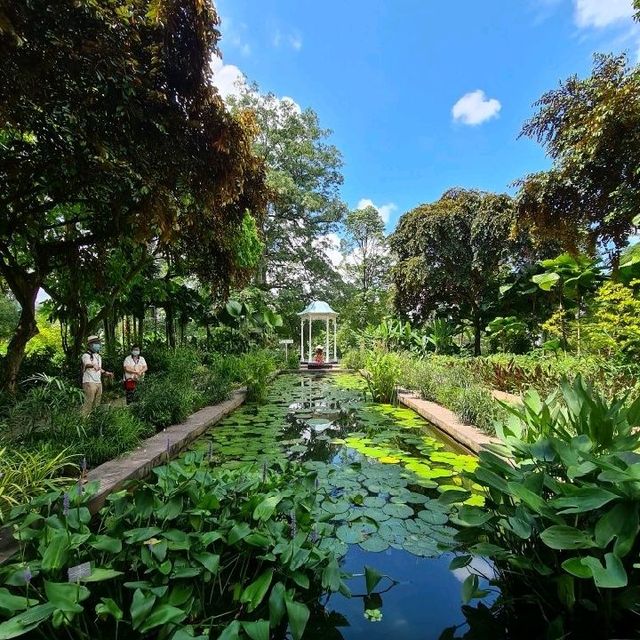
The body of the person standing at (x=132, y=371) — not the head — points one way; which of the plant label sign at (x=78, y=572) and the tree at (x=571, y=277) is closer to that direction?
the plant label sign

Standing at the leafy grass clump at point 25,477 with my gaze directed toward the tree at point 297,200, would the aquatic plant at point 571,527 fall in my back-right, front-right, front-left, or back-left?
back-right

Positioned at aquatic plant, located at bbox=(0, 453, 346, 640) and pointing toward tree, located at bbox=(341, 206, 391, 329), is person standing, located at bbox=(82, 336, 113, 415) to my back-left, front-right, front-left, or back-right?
front-left

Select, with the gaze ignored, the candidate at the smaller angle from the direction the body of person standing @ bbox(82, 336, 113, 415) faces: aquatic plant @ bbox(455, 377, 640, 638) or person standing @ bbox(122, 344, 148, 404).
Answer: the aquatic plant

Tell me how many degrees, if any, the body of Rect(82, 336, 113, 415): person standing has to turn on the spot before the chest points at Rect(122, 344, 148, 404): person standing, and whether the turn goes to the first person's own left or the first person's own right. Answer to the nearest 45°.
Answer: approximately 90° to the first person's own left

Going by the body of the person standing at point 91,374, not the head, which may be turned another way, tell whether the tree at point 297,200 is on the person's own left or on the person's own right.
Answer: on the person's own left

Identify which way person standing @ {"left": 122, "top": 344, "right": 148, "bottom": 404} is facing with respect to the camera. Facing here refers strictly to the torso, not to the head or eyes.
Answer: toward the camera

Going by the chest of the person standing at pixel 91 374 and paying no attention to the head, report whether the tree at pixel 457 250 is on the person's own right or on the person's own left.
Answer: on the person's own left

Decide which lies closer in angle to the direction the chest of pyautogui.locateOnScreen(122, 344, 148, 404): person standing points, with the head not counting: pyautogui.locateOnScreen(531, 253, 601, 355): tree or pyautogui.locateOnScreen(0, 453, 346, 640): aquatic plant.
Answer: the aquatic plant

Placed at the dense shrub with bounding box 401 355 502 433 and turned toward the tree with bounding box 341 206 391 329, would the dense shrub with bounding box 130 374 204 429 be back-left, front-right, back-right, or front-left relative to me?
back-left

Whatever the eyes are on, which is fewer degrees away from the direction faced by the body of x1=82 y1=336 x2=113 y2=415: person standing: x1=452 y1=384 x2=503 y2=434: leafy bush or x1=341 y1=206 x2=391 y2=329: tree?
the leafy bush

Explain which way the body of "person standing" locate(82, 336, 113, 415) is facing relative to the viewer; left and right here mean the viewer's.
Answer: facing the viewer and to the right of the viewer

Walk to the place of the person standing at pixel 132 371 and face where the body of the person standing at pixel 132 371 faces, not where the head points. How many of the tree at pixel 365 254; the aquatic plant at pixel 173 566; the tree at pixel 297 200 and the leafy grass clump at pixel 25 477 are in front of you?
2

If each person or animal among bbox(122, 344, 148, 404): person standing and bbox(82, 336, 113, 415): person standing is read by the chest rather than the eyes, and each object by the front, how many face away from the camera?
0

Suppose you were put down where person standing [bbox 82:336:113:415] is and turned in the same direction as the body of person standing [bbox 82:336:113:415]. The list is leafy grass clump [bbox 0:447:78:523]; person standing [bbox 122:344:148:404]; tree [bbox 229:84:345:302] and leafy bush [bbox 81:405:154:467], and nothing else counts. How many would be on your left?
2
